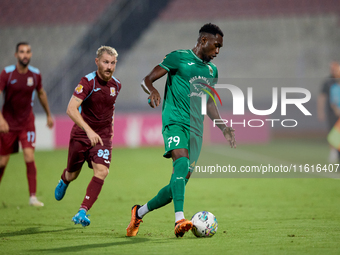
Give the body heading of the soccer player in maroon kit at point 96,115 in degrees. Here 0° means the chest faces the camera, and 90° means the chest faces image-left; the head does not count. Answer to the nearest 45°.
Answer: approximately 315°

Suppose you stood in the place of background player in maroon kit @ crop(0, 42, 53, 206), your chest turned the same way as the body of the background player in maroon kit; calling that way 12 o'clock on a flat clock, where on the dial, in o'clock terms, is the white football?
The white football is roughly at 11 o'clock from the background player in maroon kit.

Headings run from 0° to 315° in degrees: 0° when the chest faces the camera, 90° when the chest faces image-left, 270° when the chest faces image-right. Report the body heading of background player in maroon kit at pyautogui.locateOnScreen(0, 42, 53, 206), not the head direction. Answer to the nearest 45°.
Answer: approximately 0°

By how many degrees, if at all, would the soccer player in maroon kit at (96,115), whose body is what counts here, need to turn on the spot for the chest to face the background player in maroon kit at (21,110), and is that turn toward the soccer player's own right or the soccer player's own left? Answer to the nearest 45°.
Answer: approximately 180°

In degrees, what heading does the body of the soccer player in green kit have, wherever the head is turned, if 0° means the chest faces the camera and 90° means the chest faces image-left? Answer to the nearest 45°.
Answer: approximately 315°

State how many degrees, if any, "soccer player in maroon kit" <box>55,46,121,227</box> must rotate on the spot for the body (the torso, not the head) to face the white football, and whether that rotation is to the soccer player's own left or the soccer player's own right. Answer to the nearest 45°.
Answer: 0° — they already face it

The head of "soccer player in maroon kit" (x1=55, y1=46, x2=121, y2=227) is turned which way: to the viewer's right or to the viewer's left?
to the viewer's right
